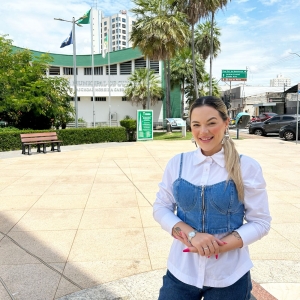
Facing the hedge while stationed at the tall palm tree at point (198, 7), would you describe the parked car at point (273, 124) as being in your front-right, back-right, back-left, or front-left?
back-left

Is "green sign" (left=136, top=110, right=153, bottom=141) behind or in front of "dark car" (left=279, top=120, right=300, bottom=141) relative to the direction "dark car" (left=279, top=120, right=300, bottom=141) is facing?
in front

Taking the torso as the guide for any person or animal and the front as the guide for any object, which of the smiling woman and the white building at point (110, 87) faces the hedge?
the white building

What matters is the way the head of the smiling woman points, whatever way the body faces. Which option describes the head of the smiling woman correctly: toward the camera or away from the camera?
toward the camera

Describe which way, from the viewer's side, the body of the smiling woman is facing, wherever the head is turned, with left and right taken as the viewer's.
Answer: facing the viewer

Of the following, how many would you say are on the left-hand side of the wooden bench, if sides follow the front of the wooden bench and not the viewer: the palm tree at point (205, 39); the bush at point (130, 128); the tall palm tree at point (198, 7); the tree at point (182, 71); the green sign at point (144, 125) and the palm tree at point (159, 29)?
6

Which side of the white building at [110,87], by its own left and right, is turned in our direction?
front

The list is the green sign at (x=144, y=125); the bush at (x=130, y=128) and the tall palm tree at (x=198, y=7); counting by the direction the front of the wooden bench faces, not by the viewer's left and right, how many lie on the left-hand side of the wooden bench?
3

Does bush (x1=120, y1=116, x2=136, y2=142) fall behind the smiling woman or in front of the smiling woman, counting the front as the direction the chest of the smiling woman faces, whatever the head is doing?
behind

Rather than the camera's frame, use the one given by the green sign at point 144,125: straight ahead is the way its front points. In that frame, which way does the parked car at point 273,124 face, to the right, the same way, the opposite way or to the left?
to the right

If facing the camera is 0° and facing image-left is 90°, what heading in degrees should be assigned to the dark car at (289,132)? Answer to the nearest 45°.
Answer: approximately 90°

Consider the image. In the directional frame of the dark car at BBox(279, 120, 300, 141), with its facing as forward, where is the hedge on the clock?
The hedge is roughly at 11 o'clock from the dark car.

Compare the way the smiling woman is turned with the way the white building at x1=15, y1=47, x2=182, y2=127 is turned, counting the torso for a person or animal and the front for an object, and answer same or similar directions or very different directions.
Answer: same or similar directions

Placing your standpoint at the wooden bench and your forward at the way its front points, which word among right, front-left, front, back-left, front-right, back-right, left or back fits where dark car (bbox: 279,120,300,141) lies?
front-left

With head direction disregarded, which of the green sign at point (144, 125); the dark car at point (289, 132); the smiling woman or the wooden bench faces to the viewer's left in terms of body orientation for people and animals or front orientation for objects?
the dark car

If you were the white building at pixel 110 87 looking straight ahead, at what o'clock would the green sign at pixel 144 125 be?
The green sign is roughly at 12 o'clock from the white building.

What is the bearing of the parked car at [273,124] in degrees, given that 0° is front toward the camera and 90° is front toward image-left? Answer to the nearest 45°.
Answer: approximately 90°
